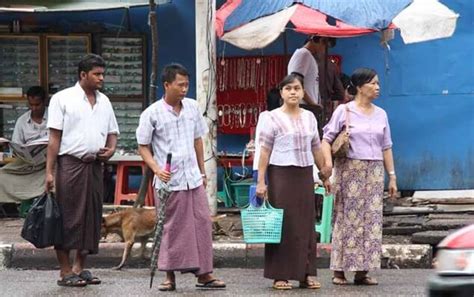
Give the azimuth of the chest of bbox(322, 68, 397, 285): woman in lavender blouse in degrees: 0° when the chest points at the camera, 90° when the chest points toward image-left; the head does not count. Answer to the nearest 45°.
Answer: approximately 315°

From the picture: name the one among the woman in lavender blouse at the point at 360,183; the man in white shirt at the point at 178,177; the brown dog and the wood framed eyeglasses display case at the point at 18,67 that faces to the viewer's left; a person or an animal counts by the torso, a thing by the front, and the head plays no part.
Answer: the brown dog

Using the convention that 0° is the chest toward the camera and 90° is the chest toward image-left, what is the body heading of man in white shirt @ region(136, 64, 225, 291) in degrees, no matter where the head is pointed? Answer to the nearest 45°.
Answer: approximately 315°

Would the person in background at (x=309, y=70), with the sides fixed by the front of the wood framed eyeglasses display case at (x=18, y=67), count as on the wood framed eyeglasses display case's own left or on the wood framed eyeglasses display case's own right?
on the wood framed eyeglasses display case's own left

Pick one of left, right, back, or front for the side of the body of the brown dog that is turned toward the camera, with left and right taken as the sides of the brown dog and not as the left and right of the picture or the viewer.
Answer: left

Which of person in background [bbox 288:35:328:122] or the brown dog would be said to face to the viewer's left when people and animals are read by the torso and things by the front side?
the brown dog

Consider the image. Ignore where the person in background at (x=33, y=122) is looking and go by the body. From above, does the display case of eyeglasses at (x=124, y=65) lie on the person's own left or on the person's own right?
on the person's own left

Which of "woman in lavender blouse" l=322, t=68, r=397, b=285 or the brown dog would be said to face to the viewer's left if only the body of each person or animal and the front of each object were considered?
the brown dog

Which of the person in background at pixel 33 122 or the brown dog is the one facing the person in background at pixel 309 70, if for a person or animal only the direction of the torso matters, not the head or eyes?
the person in background at pixel 33 122
